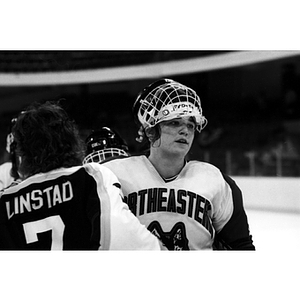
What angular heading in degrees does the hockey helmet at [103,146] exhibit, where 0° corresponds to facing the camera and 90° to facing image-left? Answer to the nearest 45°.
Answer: approximately 45°

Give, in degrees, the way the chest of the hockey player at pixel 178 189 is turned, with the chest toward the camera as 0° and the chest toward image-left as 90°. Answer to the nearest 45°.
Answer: approximately 0°

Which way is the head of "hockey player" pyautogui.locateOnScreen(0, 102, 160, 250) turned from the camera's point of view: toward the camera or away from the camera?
away from the camera
